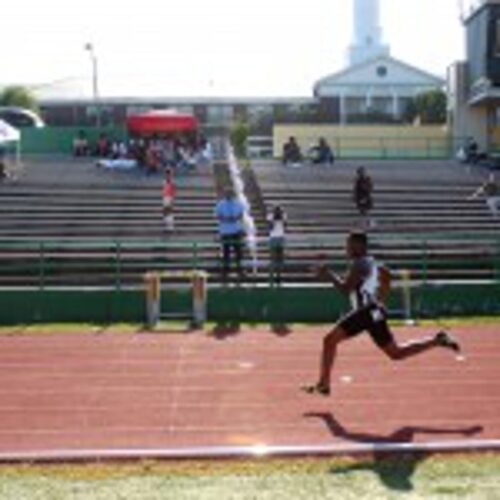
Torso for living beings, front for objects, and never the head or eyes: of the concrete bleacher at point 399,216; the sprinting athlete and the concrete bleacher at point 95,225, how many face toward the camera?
2

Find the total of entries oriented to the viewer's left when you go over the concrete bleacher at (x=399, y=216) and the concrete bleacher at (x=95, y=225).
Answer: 0

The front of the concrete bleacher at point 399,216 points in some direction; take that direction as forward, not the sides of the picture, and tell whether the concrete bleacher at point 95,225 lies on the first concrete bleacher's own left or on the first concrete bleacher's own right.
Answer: on the first concrete bleacher's own right

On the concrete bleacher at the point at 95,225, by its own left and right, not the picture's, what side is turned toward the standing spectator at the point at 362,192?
left

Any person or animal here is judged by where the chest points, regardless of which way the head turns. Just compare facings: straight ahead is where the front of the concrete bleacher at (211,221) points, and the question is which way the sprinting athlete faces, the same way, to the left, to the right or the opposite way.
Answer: to the right

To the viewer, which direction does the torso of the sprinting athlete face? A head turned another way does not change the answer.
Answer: to the viewer's left

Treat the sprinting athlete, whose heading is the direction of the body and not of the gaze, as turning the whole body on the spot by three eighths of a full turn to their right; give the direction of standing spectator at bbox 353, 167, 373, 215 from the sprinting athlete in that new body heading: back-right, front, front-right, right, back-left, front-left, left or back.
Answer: front-left

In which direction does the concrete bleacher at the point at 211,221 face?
toward the camera

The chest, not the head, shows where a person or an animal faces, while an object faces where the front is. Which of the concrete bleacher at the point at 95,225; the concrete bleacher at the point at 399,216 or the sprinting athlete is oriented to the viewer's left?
the sprinting athlete
